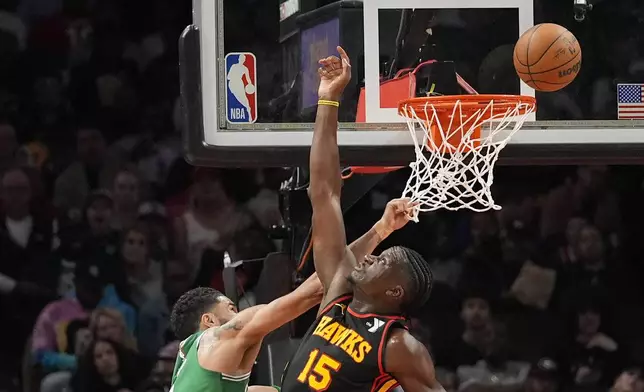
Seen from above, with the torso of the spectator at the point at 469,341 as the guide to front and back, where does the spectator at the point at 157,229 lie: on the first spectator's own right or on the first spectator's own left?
on the first spectator's own right

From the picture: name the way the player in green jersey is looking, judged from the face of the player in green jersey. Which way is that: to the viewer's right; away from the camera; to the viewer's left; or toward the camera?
to the viewer's right

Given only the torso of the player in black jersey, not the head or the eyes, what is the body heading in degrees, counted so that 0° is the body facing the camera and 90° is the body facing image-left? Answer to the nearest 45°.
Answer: approximately 45°

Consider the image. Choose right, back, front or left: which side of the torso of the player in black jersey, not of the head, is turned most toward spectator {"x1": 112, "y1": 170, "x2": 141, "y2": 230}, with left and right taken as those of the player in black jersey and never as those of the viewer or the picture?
right

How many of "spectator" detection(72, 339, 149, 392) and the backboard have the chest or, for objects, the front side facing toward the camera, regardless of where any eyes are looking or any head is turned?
2

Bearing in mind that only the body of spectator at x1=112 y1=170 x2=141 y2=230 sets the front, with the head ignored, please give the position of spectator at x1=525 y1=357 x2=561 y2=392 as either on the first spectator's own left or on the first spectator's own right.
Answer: on the first spectator's own left
